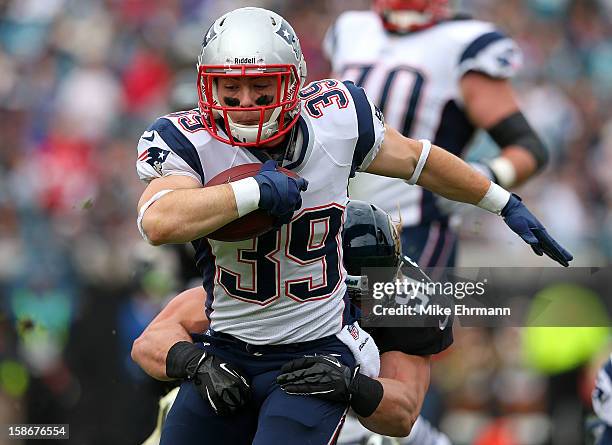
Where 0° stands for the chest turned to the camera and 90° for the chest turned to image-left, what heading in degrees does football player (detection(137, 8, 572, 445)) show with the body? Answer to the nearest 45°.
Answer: approximately 0°

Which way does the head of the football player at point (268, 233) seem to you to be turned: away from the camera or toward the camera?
toward the camera

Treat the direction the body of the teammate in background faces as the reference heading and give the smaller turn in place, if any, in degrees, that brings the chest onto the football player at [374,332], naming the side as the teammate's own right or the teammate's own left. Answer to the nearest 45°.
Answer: approximately 45° to the teammate's own left

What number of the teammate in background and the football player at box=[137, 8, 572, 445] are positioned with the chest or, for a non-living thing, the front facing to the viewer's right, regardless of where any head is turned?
0

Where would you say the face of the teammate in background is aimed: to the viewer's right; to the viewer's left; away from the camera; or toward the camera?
toward the camera

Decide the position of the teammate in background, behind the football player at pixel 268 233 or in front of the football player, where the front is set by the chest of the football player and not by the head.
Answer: behind

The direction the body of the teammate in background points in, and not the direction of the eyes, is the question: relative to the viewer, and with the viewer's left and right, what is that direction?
facing the viewer and to the left of the viewer
